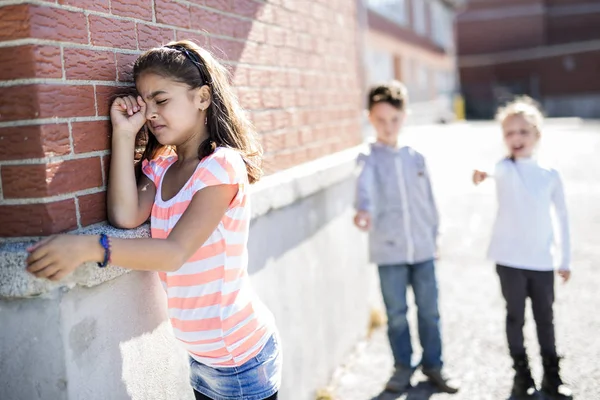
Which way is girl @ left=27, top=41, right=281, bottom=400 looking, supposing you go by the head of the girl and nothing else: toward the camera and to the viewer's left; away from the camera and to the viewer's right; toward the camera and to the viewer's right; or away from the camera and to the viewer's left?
toward the camera and to the viewer's left

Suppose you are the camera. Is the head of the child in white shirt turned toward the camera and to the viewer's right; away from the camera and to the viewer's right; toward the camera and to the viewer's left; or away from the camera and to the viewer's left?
toward the camera and to the viewer's left

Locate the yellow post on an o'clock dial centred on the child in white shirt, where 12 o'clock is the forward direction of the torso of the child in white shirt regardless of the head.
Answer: The yellow post is roughly at 6 o'clock from the child in white shirt.

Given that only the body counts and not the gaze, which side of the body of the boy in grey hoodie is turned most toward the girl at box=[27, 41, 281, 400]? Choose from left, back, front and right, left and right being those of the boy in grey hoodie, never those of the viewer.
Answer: front

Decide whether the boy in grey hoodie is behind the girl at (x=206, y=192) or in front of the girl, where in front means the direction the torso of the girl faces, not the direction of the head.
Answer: behind

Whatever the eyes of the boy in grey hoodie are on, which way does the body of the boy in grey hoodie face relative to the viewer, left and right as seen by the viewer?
facing the viewer

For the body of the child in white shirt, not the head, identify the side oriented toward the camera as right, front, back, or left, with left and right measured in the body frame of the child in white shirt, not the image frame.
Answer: front

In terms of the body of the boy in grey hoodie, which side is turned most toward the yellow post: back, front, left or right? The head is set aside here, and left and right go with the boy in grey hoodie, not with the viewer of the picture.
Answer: back

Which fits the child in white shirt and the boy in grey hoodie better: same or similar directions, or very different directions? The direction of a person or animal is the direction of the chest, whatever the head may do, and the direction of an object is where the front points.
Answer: same or similar directions

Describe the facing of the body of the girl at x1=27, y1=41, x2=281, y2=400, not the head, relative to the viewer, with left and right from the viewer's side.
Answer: facing the viewer and to the left of the viewer

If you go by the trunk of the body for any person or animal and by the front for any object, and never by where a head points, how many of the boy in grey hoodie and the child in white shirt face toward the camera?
2

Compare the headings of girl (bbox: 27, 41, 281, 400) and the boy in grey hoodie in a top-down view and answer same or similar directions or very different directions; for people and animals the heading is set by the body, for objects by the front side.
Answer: same or similar directions

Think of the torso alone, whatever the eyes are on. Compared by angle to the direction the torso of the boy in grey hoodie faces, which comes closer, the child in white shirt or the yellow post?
the child in white shirt
